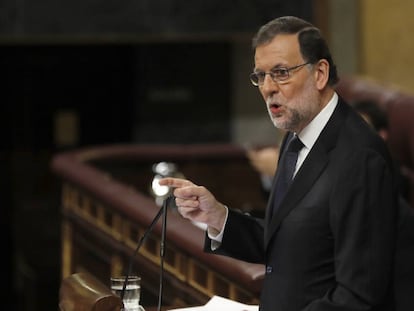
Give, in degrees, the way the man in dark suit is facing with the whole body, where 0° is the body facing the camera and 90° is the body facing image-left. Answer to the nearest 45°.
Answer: approximately 45°

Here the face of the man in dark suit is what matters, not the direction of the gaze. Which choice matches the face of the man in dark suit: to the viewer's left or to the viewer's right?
to the viewer's left
